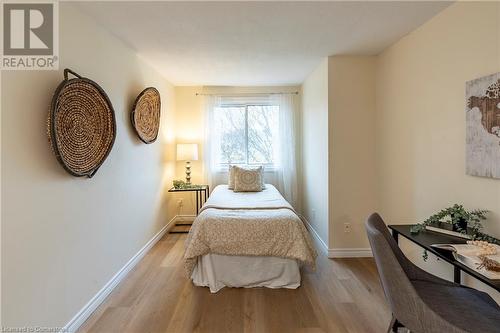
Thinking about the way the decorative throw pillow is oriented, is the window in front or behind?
behind

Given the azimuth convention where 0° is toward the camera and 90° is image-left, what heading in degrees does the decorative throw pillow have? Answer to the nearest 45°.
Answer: approximately 0°

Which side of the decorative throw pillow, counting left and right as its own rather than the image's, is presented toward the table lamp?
right

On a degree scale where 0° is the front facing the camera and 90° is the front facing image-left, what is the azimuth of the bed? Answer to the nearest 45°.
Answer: approximately 0°
